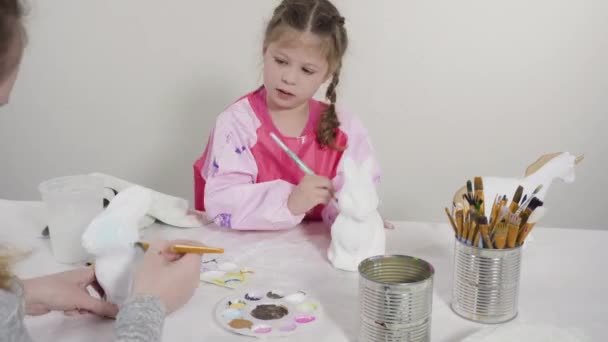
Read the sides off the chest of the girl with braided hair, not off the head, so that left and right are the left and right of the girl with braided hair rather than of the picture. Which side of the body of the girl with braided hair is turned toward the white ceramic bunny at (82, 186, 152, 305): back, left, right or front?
front

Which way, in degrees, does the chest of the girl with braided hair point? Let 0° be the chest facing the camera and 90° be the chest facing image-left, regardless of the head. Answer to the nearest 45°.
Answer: approximately 0°

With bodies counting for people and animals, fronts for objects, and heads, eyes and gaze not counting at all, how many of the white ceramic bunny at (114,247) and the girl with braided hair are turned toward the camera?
1

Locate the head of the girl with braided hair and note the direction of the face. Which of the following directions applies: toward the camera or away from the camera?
toward the camera

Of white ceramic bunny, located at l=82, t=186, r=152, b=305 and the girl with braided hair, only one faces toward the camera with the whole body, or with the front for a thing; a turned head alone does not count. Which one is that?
the girl with braided hair

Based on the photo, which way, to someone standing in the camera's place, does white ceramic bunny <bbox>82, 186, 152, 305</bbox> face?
facing to the left of the viewer

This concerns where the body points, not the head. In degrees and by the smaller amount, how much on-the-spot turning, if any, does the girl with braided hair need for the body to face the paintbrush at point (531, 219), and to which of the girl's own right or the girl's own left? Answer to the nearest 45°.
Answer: approximately 45° to the girl's own left
